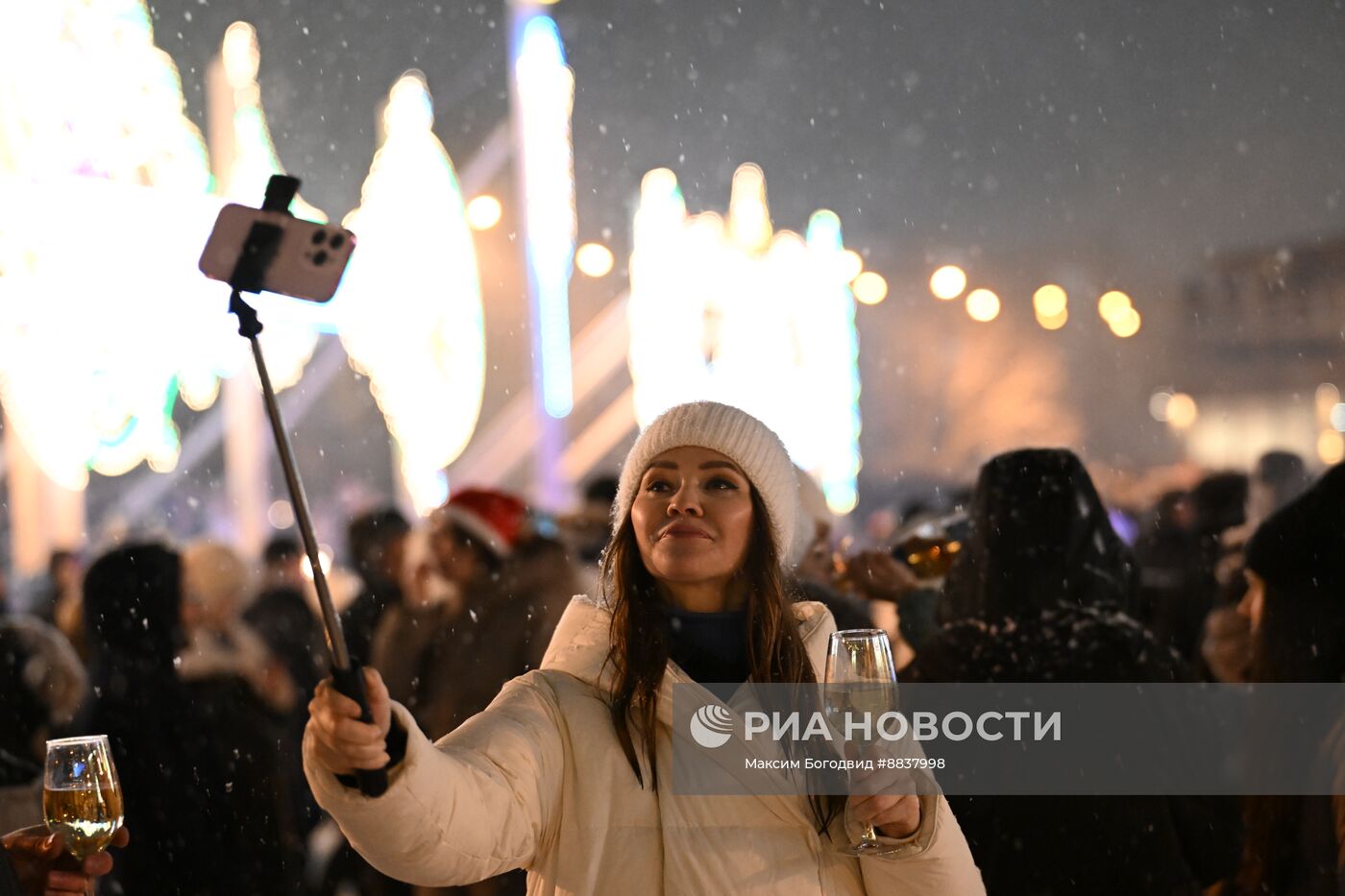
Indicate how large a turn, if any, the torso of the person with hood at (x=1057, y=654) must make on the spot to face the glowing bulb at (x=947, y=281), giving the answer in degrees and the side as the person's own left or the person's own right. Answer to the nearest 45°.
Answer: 0° — they already face it

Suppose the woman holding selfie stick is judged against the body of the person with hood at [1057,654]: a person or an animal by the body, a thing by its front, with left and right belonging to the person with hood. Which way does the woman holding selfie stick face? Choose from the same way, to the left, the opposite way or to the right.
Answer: the opposite way

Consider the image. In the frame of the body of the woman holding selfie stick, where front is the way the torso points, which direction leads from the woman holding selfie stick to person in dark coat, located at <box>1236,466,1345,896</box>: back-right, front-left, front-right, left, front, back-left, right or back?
back-left

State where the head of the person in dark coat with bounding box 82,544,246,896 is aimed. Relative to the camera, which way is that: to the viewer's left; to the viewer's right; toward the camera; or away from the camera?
away from the camera

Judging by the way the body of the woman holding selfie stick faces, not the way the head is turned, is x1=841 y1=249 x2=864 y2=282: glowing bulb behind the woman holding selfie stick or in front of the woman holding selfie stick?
behind

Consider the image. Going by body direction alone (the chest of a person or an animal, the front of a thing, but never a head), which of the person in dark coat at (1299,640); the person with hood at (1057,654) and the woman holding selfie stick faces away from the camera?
the person with hood

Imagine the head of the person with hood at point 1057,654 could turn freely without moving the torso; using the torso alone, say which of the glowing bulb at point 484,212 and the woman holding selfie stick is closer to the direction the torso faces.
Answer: the glowing bulb

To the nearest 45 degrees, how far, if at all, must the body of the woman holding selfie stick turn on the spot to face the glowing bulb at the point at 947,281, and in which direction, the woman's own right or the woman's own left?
approximately 180°

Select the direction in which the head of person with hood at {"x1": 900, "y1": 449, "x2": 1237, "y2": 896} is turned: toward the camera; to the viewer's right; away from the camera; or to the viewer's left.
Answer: away from the camera

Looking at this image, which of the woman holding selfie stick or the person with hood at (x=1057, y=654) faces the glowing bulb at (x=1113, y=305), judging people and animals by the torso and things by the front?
the person with hood

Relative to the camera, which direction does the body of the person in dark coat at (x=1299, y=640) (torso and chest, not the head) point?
to the viewer's left

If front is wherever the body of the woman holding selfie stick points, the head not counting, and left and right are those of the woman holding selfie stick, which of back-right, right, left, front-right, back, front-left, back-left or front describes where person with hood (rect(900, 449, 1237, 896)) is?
back-left

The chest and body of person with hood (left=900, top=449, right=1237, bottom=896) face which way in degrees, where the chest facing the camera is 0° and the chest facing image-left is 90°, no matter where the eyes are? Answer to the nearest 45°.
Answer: approximately 180°

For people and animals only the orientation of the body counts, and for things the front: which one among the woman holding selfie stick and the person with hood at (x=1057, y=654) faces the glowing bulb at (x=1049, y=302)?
the person with hood

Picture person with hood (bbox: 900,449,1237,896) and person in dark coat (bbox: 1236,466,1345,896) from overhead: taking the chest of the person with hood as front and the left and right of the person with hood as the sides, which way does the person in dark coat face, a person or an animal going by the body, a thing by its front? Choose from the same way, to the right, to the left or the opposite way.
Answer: to the left
